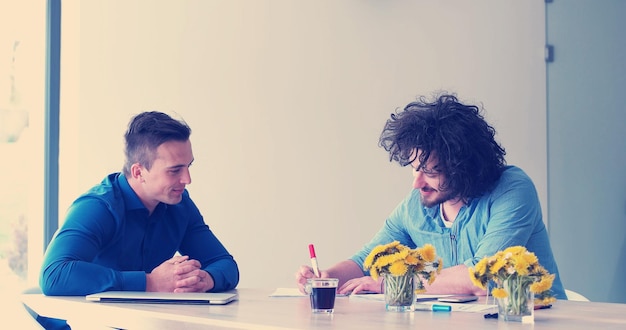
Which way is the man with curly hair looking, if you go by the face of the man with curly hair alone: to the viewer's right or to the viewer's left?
to the viewer's left

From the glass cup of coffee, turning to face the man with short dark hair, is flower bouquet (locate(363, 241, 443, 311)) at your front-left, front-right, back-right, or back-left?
back-right

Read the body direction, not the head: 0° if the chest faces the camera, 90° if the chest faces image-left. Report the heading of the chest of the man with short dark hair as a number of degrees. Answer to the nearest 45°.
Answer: approximately 315°

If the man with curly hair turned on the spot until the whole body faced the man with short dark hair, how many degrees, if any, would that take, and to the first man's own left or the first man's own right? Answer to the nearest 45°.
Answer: approximately 45° to the first man's own right

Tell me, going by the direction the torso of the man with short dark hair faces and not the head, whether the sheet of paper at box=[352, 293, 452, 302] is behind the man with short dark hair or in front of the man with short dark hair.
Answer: in front

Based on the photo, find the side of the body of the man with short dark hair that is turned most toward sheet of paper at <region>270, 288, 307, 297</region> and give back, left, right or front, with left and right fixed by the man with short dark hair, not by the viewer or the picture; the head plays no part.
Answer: front

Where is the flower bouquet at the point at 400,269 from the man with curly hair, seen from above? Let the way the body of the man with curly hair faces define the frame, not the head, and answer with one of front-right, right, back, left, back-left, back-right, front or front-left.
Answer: front-left

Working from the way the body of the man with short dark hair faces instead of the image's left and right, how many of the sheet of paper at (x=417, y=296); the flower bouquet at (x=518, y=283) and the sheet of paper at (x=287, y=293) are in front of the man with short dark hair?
3

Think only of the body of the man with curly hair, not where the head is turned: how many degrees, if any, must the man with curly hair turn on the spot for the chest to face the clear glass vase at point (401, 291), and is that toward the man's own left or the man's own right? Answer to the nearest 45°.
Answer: approximately 45° to the man's own left

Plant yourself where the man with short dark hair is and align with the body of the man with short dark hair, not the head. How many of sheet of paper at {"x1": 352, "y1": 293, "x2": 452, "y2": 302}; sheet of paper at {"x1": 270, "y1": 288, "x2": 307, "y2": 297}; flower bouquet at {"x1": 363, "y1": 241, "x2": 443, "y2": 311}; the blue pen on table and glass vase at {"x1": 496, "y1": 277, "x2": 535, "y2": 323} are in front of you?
5

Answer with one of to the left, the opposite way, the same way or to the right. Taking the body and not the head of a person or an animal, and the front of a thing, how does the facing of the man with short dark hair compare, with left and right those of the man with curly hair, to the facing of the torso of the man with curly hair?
to the left
